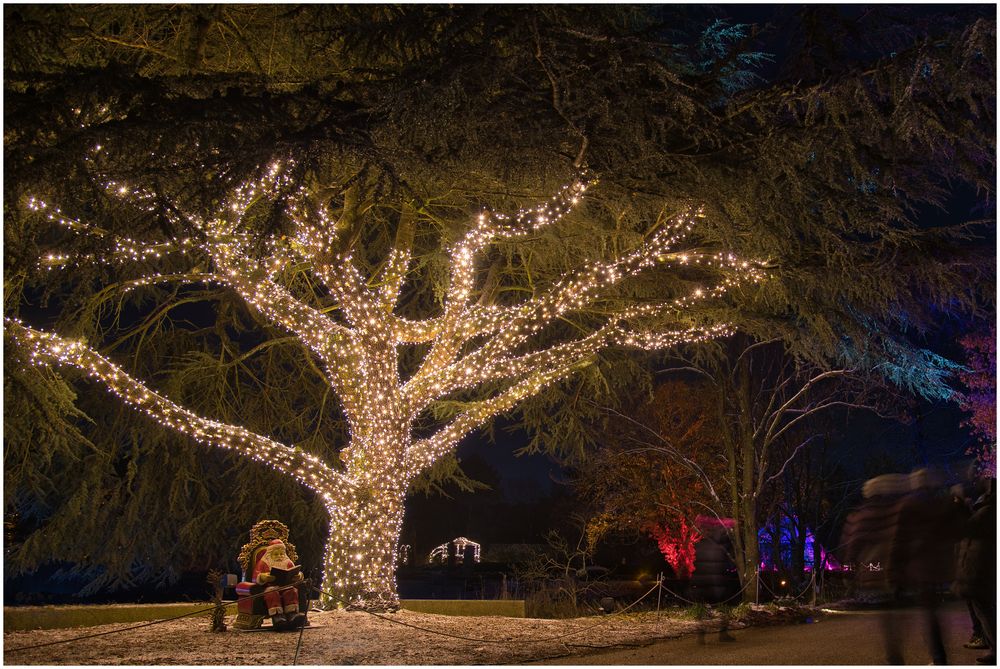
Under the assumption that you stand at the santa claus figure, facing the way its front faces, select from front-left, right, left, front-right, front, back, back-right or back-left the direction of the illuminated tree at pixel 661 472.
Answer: left

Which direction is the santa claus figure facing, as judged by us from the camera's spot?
facing the viewer and to the right of the viewer

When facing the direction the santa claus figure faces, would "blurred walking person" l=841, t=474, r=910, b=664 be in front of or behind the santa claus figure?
in front

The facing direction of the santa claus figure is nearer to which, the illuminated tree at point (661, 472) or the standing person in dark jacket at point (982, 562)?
the standing person in dark jacket

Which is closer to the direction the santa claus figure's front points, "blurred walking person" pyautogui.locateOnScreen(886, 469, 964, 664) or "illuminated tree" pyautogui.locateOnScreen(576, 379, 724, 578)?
the blurred walking person

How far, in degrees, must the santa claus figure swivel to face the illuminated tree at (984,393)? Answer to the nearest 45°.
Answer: approximately 45° to its left

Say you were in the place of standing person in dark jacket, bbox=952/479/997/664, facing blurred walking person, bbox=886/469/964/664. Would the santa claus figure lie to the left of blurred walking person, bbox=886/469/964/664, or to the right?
right

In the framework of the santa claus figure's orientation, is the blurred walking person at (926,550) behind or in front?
in front

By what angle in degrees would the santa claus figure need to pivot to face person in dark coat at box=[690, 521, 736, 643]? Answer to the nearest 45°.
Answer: approximately 90° to its left

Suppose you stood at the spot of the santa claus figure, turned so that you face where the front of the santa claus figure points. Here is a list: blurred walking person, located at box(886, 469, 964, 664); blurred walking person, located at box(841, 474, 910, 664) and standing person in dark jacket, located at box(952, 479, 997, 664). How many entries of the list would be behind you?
0
